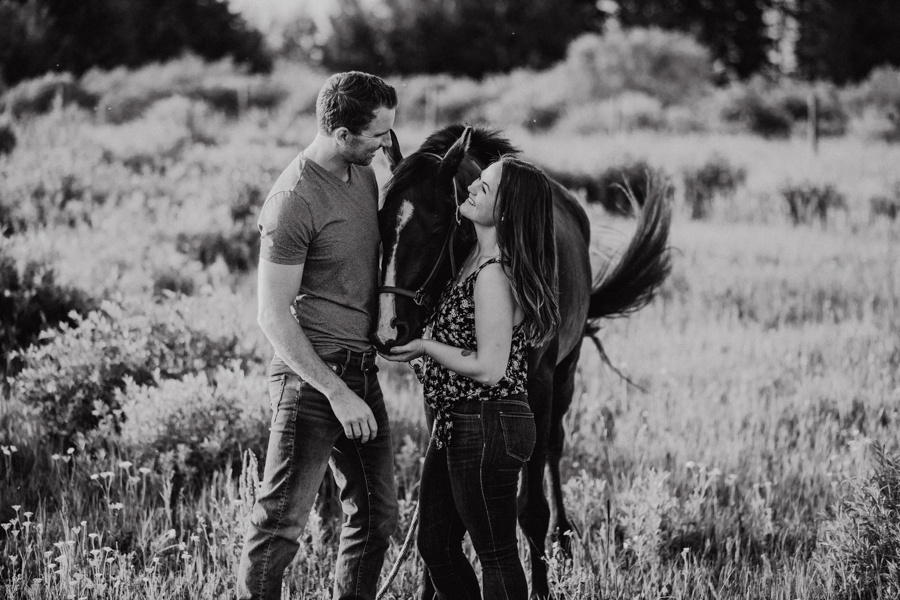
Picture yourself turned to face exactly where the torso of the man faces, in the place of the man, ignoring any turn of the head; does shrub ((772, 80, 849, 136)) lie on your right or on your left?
on your left

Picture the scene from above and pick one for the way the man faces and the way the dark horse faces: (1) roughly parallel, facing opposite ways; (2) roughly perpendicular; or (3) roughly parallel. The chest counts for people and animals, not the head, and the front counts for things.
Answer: roughly perpendicular

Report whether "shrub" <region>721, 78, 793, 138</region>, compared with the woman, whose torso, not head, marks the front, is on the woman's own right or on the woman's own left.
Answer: on the woman's own right

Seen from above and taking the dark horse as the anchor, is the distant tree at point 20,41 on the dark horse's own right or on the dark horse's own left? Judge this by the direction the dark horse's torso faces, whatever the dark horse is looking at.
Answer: on the dark horse's own right

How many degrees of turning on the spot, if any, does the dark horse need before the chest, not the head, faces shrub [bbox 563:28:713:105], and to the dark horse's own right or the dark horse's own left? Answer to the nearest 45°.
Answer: approximately 135° to the dark horse's own right

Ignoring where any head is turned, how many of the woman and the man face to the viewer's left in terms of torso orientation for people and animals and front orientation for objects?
1

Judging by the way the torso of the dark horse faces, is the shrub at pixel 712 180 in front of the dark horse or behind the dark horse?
behind

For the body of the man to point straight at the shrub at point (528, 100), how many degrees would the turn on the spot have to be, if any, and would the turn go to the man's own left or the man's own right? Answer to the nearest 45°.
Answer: approximately 135° to the man's own left

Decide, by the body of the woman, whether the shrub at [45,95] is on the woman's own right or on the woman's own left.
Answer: on the woman's own right

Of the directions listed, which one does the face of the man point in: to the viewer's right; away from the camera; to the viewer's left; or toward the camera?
to the viewer's right

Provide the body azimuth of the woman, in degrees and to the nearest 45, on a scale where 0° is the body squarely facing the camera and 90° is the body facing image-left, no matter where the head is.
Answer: approximately 90°

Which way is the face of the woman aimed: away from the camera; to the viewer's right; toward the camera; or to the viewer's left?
to the viewer's left
